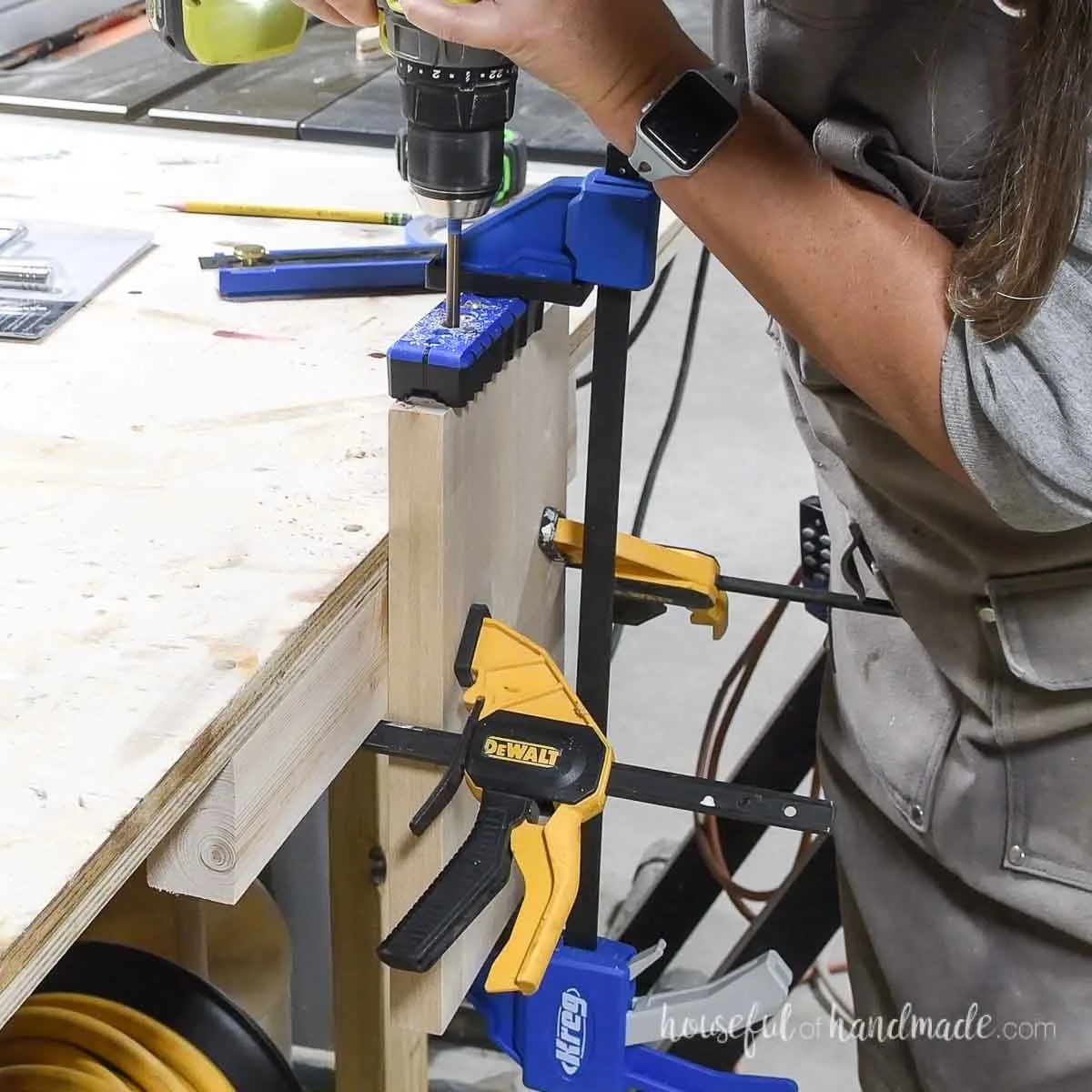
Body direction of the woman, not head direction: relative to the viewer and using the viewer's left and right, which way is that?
facing to the left of the viewer
